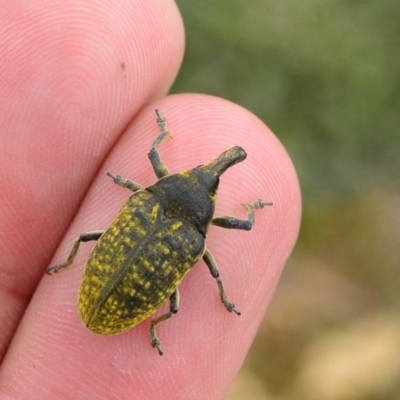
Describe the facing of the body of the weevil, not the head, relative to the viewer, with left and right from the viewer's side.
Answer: facing away from the viewer and to the right of the viewer
